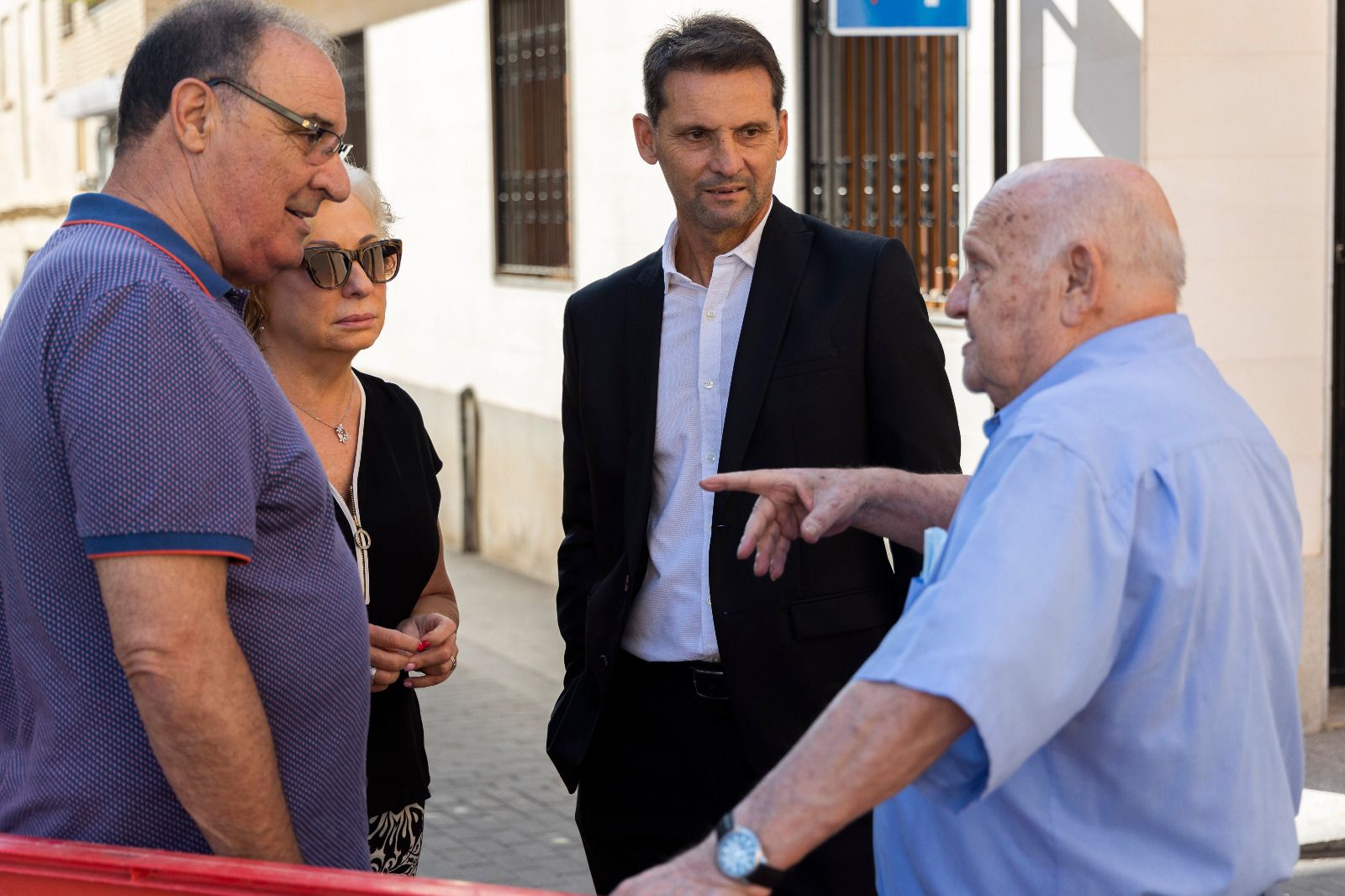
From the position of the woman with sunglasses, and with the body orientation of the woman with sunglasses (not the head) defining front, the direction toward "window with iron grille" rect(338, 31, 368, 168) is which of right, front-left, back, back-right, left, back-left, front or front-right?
back-left

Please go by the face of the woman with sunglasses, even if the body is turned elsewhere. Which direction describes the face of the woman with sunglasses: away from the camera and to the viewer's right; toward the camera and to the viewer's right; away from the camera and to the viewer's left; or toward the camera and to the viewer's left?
toward the camera and to the viewer's right

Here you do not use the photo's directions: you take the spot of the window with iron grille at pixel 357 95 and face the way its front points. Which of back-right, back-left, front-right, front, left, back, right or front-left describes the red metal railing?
front-left

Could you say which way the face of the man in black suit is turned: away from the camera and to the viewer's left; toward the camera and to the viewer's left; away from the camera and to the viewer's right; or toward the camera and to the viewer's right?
toward the camera and to the viewer's right

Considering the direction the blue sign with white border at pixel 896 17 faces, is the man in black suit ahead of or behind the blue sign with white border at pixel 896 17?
ahead

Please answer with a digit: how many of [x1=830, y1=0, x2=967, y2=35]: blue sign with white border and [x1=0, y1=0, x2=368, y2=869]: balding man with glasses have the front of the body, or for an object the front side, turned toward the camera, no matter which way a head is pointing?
1

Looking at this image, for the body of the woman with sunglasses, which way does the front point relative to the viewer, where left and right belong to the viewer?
facing the viewer and to the right of the viewer

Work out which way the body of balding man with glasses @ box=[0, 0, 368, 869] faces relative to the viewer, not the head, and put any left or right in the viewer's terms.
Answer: facing to the right of the viewer

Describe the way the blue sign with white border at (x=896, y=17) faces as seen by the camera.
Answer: facing the viewer

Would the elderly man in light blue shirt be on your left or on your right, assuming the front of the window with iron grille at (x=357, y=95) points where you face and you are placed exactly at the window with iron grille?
on your left

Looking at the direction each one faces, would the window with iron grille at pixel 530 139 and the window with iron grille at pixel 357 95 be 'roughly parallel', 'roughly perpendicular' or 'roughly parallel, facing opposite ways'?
roughly parallel

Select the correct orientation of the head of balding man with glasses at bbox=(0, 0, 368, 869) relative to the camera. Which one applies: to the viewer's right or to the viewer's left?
to the viewer's right

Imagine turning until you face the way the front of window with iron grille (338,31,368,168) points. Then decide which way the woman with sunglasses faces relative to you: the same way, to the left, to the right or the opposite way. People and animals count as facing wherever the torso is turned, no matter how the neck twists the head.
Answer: to the left

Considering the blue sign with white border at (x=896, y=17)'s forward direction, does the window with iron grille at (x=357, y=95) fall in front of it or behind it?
behind
